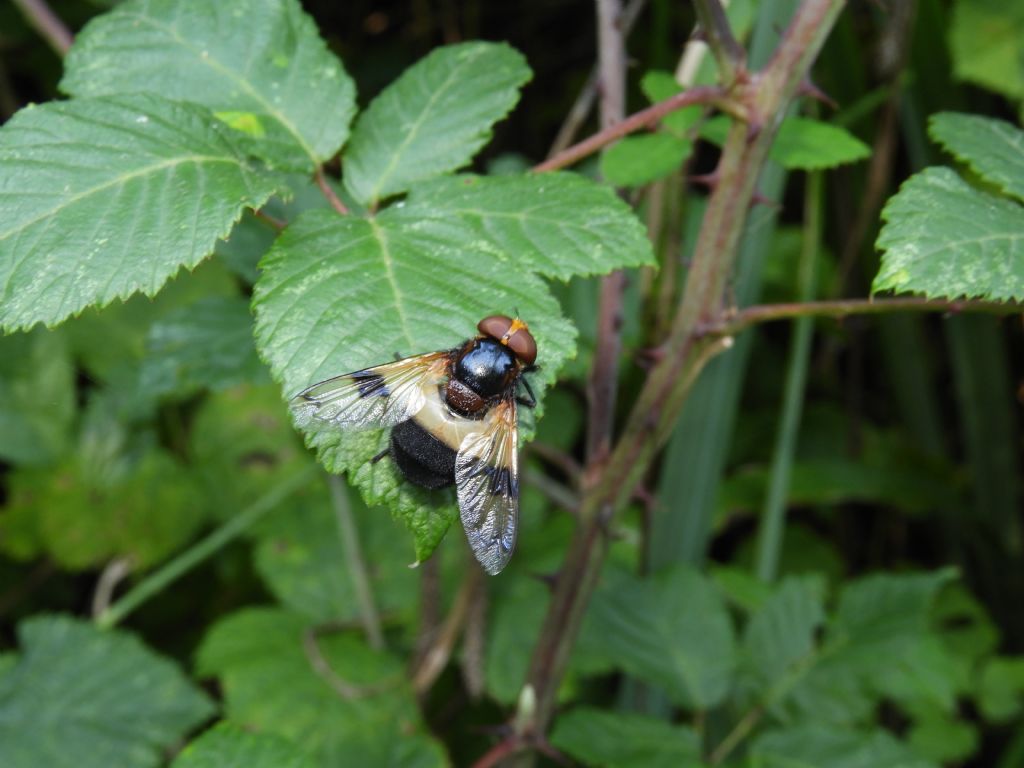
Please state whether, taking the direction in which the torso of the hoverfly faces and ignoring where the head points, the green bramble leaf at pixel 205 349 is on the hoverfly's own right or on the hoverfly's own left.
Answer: on the hoverfly's own left

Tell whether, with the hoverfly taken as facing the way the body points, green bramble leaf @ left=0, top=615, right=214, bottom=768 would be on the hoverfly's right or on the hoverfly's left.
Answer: on the hoverfly's left

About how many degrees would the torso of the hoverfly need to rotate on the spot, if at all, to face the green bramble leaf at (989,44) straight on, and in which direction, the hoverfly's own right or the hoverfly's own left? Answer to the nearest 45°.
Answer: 0° — it already faces it

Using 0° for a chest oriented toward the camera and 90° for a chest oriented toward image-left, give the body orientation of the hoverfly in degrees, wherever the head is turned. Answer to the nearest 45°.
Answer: approximately 225°
